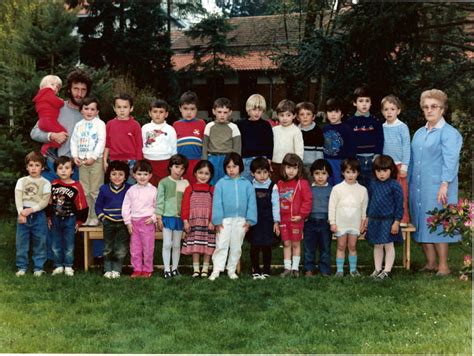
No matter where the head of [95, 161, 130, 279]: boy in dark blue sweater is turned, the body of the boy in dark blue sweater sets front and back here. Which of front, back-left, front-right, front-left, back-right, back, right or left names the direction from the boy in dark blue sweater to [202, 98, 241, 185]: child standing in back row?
left

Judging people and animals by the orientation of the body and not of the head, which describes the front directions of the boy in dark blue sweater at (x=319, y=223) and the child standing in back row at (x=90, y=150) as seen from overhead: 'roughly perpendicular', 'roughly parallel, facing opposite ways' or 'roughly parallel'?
roughly parallel

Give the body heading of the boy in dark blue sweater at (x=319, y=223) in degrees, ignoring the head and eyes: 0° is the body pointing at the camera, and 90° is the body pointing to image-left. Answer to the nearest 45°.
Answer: approximately 0°

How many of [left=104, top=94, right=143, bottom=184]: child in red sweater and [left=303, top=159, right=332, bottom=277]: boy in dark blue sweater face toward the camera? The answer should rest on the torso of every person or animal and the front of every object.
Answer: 2

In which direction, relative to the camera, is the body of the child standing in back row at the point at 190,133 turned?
toward the camera

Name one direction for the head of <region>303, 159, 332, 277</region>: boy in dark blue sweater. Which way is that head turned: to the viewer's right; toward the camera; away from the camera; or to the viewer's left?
toward the camera

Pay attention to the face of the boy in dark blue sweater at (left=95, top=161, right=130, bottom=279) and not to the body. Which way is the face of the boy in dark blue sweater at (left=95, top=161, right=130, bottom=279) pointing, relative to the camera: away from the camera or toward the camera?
toward the camera

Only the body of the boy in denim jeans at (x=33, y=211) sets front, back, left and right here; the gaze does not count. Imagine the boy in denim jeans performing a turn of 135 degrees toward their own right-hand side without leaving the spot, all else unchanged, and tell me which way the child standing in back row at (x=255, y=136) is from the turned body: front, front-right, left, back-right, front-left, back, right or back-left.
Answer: back-right

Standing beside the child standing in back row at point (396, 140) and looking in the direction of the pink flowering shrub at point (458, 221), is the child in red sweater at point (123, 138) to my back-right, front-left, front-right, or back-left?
back-right

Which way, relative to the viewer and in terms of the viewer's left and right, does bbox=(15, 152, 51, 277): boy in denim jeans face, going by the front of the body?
facing the viewer

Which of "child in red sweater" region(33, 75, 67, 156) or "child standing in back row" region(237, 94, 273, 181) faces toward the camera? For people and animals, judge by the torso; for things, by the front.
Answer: the child standing in back row
